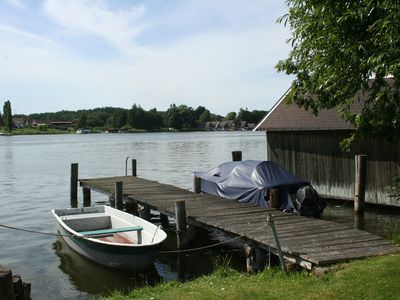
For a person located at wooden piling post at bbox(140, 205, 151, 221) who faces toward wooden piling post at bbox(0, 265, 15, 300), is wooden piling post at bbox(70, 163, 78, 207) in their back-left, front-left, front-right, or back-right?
back-right

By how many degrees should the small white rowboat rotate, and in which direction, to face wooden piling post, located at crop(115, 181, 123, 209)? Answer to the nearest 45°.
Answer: approximately 135° to its left

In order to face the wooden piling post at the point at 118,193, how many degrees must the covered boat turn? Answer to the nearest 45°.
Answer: approximately 45° to its left

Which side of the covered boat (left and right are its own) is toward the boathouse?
right

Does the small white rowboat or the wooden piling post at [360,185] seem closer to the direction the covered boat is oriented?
the small white rowboat

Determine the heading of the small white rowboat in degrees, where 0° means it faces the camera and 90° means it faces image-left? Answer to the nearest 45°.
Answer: approximately 315°

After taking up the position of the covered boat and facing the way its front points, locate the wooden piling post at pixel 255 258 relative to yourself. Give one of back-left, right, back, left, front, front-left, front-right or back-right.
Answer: back-left

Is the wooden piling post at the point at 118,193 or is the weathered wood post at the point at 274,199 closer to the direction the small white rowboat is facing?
the weathered wood post

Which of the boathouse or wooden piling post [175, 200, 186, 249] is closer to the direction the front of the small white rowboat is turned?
the wooden piling post

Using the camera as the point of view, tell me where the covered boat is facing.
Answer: facing away from the viewer and to the left of the viewer

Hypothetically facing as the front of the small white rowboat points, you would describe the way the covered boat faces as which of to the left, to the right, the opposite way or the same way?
the opposite way

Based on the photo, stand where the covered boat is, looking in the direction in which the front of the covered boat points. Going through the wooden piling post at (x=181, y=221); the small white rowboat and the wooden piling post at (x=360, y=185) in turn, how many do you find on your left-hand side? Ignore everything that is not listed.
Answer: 2

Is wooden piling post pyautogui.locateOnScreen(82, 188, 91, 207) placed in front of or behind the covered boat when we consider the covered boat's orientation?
in front

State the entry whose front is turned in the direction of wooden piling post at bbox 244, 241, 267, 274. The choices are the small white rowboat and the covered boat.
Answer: the small white rowboat

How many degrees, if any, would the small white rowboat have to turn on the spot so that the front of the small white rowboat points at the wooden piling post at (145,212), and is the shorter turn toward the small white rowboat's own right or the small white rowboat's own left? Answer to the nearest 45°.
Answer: approximately 135° to the small white rowboat's own left

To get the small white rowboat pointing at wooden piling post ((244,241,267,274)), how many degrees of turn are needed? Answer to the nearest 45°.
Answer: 0° — it already faces it
